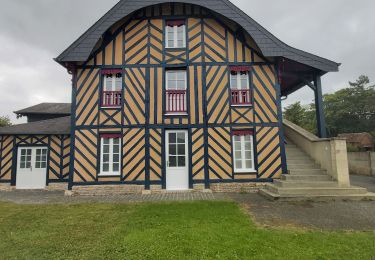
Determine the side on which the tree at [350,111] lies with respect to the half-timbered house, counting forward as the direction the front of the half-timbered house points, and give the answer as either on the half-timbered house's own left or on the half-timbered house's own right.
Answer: on the half-timbered house's own left

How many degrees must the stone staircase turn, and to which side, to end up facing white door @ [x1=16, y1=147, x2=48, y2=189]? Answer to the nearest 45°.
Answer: approximately 90° to its right

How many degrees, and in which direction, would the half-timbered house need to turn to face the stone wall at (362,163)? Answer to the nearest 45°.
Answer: approximately 90° to its left

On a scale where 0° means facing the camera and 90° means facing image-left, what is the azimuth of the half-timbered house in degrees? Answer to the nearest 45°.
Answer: approximately 0°

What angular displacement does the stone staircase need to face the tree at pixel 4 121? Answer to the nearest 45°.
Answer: approximately 90° to its right

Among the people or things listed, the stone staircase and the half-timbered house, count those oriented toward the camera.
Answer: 2

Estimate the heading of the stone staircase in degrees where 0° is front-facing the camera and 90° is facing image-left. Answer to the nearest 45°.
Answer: approximately 0°

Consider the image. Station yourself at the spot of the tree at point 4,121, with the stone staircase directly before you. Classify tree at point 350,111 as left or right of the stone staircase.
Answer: left

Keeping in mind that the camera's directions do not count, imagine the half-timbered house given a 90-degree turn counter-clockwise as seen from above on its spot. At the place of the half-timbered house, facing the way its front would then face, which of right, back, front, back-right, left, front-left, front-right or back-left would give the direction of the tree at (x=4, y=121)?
back-left

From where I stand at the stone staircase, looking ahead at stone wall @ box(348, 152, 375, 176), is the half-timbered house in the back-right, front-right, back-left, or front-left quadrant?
back-left

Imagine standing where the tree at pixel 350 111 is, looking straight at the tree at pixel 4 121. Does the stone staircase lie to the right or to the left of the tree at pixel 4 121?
left
